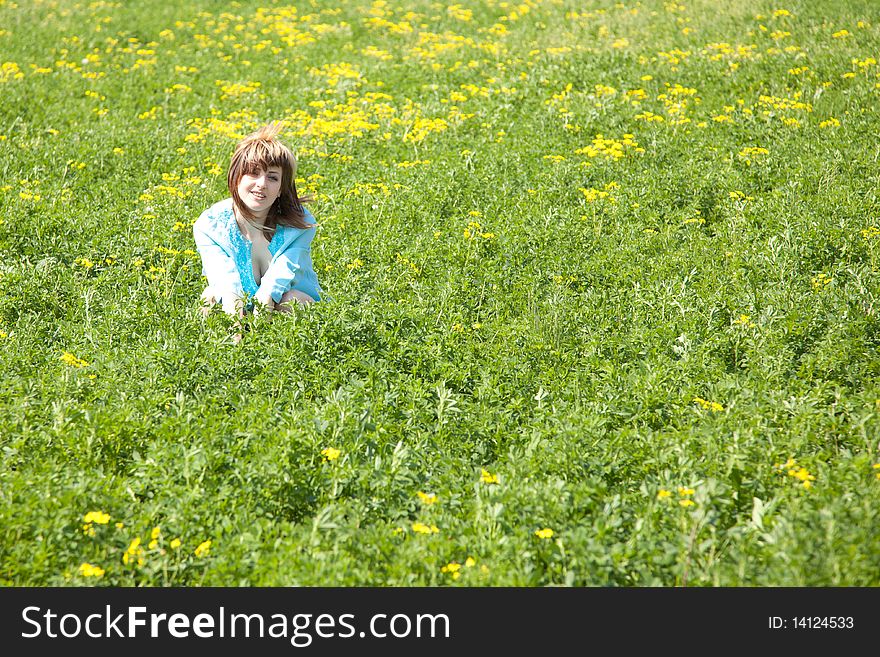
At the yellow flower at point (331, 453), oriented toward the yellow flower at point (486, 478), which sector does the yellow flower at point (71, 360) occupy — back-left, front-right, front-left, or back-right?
back-left

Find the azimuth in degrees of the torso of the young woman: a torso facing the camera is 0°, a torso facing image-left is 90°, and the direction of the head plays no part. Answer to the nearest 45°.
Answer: approximately 0°

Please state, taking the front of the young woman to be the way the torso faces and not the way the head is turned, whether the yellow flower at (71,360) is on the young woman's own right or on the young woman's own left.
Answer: on the young woman's own right
